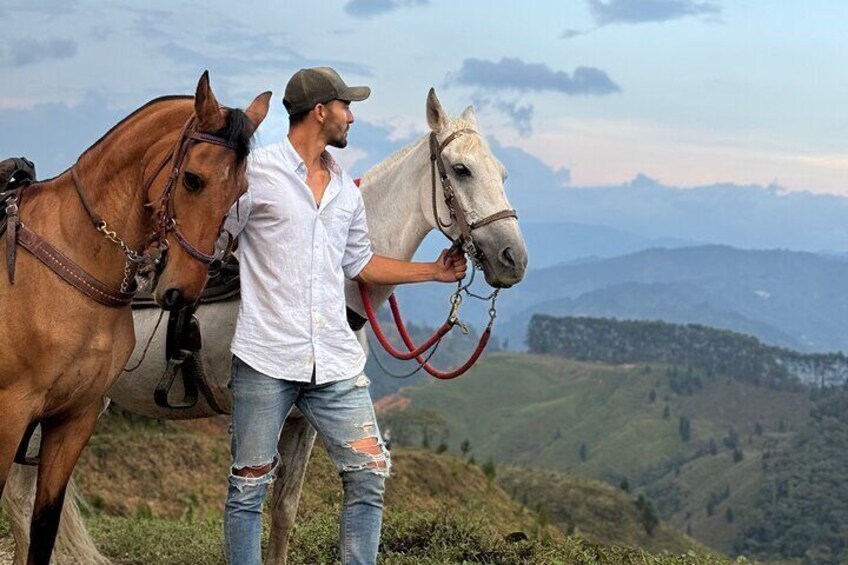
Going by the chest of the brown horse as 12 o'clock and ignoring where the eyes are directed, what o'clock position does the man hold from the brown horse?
The man is roughly at 11 o'clock from the brown horse.

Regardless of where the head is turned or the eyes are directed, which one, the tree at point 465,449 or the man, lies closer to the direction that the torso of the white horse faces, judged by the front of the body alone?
the tree

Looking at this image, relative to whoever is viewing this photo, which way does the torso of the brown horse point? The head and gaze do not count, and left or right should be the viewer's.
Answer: facing the viewer and to the right of the viewer

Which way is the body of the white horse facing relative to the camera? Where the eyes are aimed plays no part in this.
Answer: to the viewer's right

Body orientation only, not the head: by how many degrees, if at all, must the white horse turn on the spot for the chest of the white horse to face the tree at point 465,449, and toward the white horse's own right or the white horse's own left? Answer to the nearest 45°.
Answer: approximately 90° to the white horse's own left

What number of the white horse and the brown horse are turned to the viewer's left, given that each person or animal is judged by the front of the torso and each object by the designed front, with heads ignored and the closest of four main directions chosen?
0

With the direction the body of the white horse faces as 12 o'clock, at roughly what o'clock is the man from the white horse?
The man is roughly at 4 o'clock from the white horse.

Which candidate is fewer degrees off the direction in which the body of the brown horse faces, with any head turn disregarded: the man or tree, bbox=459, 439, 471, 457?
the man

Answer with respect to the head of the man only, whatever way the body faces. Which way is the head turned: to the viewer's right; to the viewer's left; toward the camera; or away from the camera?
to the viewer's right
